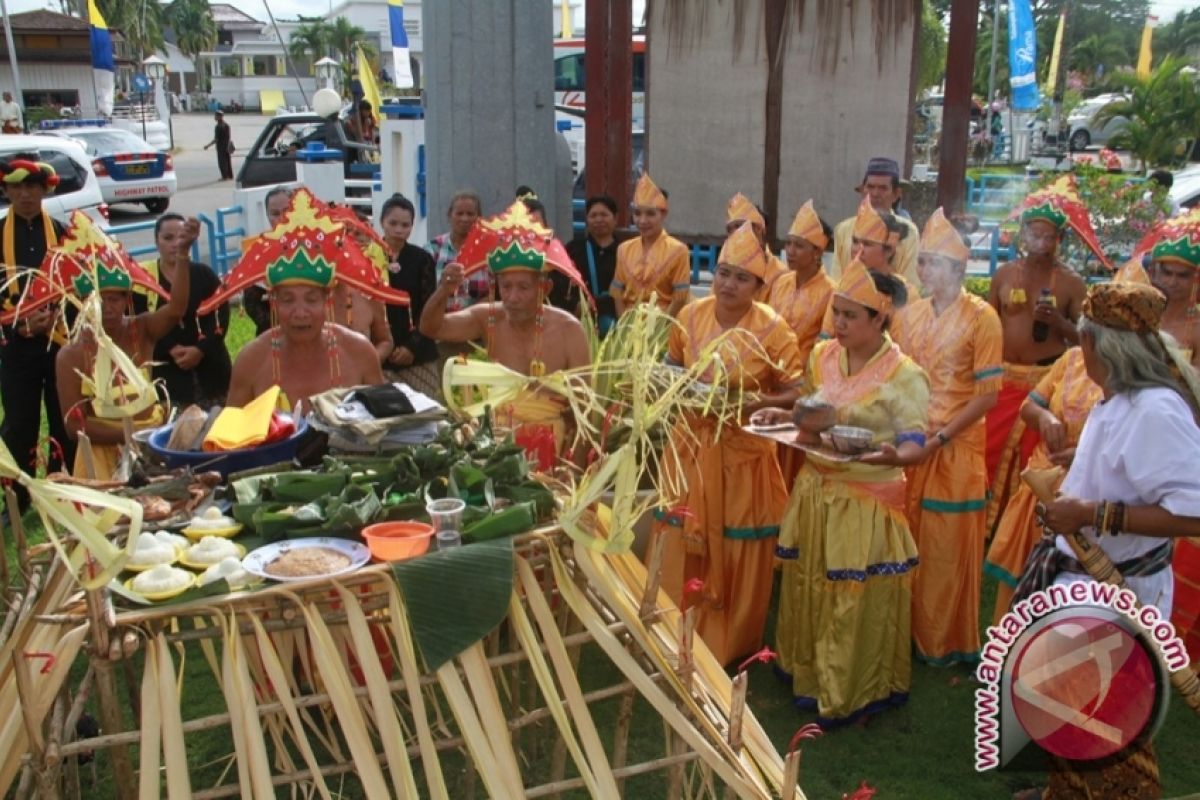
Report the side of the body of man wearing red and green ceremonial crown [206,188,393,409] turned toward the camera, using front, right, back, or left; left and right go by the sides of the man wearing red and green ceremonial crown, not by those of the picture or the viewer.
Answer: front

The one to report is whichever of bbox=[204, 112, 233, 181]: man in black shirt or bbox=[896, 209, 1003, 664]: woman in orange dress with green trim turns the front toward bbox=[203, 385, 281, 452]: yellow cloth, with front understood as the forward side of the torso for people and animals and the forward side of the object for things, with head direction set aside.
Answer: the woman in orange dress with green trim

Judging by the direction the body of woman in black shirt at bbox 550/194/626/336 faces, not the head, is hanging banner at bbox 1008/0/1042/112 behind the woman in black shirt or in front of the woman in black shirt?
behind

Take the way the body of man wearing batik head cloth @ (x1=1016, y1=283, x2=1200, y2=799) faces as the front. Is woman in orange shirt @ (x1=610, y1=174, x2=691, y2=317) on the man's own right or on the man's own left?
on the man's own right

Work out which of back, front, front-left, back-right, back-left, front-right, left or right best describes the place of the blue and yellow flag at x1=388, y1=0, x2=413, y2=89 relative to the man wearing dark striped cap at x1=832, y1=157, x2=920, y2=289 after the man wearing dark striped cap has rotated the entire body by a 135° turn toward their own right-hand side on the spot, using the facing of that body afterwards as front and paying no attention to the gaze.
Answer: front

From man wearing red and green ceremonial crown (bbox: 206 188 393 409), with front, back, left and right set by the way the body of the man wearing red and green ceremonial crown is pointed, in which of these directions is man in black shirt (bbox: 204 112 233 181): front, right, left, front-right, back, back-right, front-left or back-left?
back

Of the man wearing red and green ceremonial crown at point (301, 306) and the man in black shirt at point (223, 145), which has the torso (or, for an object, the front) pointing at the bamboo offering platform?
the man wearing red and green ceremonial crown

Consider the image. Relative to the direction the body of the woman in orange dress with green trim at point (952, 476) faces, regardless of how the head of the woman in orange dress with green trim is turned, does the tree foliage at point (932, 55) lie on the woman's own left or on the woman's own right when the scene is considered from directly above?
on the woman's own right

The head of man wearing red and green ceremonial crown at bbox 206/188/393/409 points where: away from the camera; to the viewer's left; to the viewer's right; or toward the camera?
toward the camera

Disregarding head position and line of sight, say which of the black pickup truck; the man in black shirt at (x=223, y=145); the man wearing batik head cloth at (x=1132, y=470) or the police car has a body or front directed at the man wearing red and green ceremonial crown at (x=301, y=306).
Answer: the man wearing batik head cloth at (x=1132, y=470)

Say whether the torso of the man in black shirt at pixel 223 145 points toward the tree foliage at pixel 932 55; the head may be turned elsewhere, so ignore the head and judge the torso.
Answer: no

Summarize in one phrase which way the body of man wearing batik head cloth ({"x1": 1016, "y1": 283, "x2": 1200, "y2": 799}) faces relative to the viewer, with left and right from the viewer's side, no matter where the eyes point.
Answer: facing to the left of the viewer

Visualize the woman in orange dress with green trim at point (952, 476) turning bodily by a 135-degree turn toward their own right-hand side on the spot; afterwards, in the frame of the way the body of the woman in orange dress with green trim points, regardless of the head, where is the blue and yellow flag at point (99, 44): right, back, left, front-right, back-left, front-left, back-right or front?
front-left

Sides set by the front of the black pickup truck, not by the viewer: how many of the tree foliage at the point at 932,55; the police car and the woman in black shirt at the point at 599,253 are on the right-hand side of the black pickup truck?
1

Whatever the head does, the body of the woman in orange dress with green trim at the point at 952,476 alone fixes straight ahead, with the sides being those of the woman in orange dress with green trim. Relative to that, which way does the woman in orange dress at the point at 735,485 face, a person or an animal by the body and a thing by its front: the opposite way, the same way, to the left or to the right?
the same way
